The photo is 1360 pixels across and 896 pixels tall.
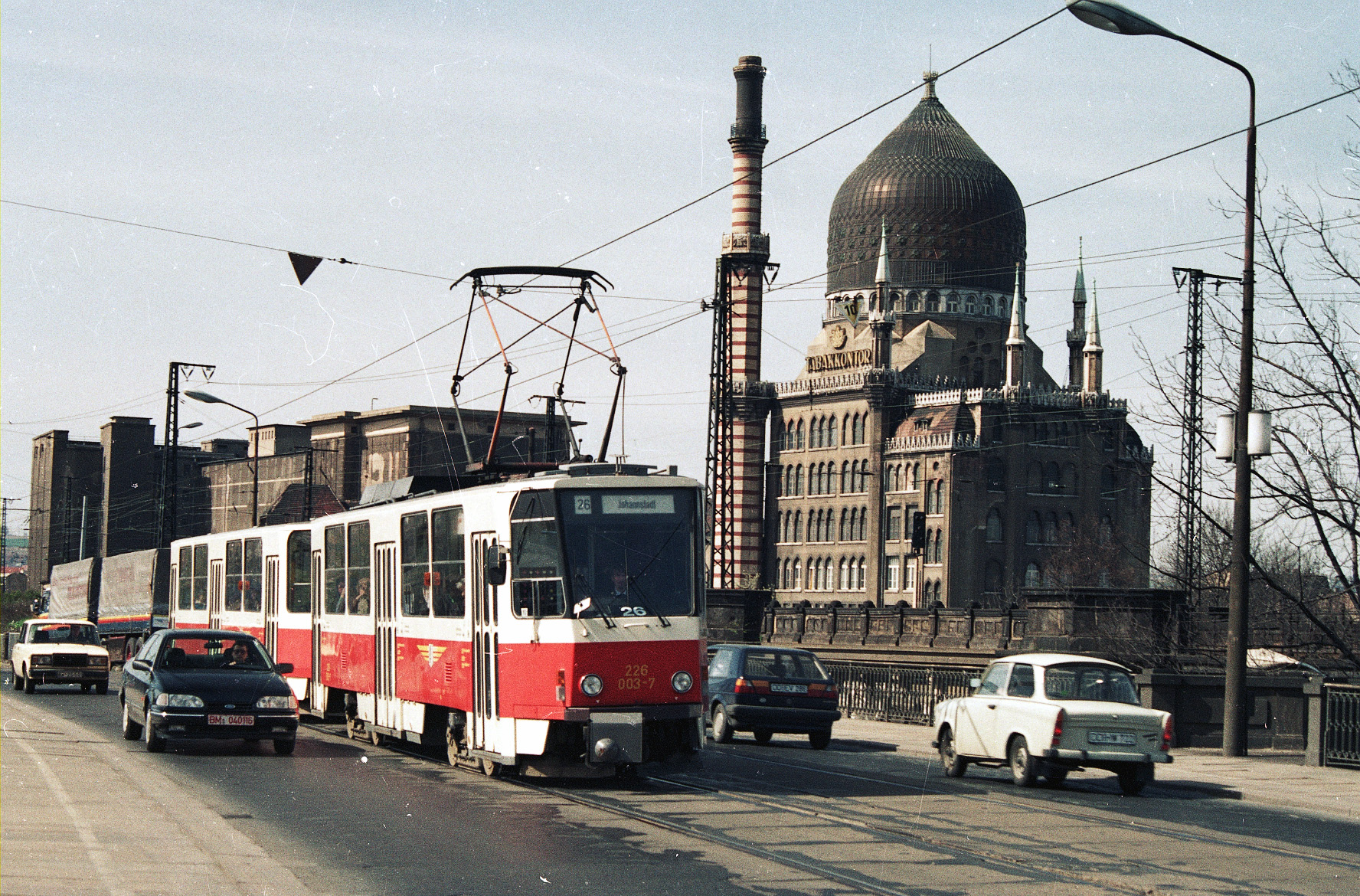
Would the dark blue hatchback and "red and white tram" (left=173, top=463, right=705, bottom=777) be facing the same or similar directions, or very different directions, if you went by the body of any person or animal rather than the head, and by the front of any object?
very different directions

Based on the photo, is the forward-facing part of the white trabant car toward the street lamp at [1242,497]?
no

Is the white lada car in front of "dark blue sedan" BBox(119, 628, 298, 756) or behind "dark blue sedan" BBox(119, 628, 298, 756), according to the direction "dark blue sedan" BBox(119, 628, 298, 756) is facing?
behind

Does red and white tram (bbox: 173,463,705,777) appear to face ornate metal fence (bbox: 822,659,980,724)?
no

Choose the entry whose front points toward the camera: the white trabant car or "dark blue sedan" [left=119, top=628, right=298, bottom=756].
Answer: the dark blue sedan

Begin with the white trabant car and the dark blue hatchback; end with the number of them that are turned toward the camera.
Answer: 0

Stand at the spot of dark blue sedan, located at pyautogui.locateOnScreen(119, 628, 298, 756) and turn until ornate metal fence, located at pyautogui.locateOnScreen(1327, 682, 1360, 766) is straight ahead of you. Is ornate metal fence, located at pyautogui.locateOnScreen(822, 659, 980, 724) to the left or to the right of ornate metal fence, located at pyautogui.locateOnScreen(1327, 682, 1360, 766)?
left

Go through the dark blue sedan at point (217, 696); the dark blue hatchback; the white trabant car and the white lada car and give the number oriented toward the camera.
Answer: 2

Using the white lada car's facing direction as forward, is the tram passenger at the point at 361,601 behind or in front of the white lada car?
in front

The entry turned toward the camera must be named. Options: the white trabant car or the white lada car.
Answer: the white lada car

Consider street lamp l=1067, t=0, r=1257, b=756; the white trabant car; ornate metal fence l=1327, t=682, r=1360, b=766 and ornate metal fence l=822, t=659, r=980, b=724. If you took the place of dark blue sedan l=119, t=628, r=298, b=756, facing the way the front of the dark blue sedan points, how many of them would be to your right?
0

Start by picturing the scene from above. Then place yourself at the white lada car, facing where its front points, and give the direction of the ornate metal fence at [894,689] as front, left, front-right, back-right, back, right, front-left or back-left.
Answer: front-left

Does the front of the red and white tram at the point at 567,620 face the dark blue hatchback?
no

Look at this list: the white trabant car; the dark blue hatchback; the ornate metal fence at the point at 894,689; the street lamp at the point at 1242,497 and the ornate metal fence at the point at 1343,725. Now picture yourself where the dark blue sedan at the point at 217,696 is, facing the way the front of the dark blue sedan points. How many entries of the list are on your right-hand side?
0

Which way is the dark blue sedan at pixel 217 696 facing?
toward the camera
